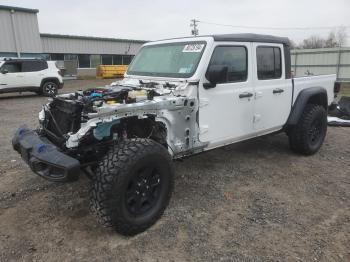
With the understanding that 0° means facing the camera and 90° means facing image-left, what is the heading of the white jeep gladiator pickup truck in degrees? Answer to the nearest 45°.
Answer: approximately 45°

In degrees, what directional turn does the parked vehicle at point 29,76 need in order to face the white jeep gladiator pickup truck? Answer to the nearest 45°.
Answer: approximately 90° to its left

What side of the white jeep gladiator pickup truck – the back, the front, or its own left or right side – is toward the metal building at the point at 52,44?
right

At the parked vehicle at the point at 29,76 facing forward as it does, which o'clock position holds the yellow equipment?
The yellow equipment is roughly at 4 o'clock from the parked vehicle.

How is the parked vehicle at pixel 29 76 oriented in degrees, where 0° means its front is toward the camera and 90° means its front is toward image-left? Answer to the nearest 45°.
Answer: approximately 90°

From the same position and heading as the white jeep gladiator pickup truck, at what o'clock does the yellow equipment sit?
The yellow equipment is roughly at 4 o'clock from the white jeep gladiator pickup truck.

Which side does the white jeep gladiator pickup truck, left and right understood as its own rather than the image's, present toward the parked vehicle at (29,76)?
right
